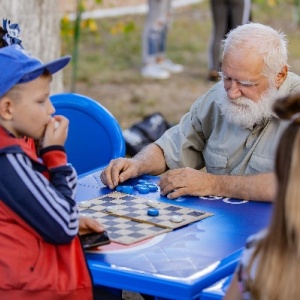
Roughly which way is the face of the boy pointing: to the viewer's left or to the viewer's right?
to the viewer's right

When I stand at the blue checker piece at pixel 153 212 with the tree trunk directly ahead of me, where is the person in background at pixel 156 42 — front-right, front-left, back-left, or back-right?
front-right

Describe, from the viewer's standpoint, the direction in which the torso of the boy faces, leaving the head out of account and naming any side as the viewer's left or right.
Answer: facing to the right of the viewer

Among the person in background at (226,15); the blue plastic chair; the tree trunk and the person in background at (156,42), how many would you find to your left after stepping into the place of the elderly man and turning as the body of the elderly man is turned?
0

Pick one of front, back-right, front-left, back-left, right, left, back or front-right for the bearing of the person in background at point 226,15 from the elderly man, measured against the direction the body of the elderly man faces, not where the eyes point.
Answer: back-right

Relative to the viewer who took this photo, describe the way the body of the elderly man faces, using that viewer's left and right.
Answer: facing the viewer and to the left of the viewer

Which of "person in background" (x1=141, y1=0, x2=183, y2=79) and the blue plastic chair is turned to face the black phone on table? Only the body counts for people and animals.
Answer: the blue plastic chair

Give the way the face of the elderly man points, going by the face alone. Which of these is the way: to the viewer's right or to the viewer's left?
to the viewer's left

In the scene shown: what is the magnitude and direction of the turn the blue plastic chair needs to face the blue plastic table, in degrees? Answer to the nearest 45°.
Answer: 0° — it already faces it

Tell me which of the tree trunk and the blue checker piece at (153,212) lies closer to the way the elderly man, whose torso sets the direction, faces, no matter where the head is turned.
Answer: the blue checker piece
